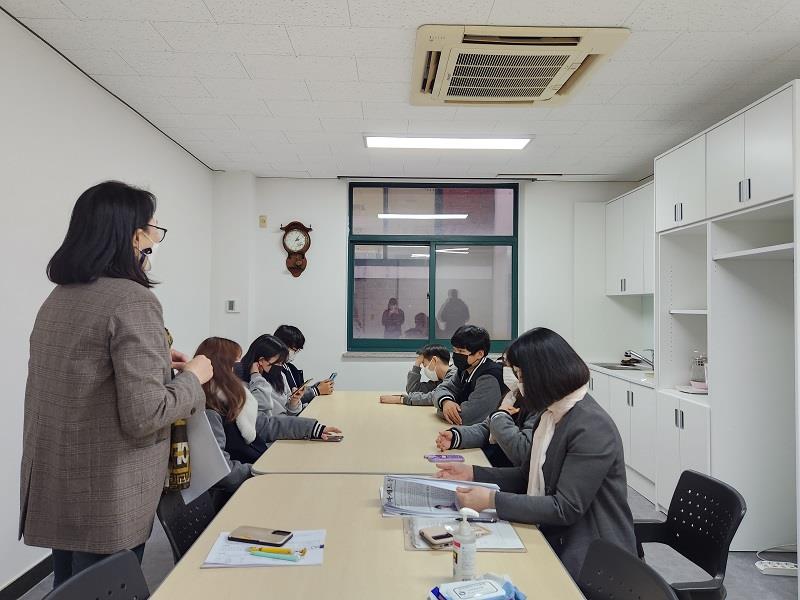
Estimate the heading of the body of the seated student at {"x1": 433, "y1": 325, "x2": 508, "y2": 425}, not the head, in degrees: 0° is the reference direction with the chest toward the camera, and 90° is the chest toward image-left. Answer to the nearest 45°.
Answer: approximately 45°

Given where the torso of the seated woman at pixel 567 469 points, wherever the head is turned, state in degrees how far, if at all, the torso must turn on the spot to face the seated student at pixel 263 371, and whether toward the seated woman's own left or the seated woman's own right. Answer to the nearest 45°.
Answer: approximately 45° to the seated woman's own right

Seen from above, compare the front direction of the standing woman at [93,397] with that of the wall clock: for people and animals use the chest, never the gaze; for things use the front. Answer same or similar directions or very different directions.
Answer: very different directions

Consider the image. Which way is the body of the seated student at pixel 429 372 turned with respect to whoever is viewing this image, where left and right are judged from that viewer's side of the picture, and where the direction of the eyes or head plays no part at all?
facing to the left of the viewer

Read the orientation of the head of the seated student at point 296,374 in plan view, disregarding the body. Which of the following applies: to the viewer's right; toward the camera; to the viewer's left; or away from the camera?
to the viewer's right

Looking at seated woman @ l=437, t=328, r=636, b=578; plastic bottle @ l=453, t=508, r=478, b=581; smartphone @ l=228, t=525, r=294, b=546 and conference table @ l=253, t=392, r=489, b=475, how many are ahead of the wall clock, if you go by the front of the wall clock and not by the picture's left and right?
4

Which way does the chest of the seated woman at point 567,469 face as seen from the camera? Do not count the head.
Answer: to the viewer's left
